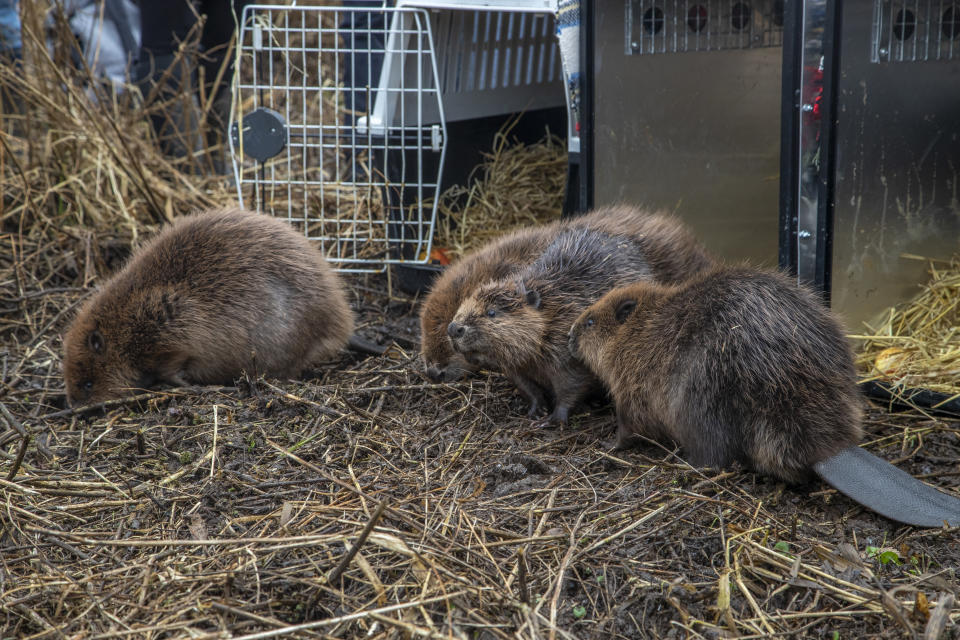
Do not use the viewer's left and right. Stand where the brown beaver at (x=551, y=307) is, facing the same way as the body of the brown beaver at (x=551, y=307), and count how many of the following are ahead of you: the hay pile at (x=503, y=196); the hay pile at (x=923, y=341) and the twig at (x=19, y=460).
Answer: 1

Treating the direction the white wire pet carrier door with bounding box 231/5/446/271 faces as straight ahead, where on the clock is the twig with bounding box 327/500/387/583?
The twig is roughly at 12 o'clock from the white wire pet carrier door.

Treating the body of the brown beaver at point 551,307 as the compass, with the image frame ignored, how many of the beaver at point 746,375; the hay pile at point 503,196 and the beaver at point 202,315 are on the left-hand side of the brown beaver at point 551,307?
1

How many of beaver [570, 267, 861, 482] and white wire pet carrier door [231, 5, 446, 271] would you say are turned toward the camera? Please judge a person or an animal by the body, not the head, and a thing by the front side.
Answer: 1

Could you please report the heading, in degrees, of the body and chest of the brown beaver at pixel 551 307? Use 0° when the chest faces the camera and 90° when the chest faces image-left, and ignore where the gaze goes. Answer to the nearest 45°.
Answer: approximately 45°

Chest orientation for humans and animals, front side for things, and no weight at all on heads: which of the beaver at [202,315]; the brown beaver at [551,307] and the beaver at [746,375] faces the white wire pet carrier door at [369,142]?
the beaver at [746,375]

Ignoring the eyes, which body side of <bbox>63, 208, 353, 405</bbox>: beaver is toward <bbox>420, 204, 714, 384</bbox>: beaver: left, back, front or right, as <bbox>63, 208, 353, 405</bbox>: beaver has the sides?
back

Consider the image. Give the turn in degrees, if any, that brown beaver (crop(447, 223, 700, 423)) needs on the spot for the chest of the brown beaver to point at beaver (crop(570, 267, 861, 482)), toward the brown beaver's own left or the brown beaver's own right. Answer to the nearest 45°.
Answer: approximately 90° to the brown beaver's own left

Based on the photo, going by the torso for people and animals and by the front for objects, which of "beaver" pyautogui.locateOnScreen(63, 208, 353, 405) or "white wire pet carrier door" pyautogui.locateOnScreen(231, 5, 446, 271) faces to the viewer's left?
the beaver

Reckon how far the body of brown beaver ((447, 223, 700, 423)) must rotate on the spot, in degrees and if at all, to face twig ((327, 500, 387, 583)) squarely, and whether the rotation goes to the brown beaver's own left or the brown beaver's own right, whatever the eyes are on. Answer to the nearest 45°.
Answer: approximately 45° to the brown beaver's own left

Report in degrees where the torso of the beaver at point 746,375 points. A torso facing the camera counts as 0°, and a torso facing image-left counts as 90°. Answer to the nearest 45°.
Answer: approximately 135°

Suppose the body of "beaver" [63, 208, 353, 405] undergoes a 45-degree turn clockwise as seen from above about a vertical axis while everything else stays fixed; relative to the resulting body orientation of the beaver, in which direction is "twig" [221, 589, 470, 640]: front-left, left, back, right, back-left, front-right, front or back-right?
back-left

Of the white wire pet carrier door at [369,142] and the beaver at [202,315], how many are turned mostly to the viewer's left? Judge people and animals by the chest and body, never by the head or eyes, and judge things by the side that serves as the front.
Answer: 1

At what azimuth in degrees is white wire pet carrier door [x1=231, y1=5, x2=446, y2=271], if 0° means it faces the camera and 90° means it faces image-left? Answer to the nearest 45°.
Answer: approximately 0°

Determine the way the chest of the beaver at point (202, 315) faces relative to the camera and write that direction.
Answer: to the viewer's left
